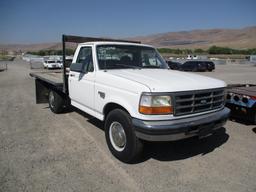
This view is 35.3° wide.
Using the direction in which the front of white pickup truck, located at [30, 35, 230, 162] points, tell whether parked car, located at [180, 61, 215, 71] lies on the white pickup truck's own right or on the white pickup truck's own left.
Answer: on the white pickup truck's own left

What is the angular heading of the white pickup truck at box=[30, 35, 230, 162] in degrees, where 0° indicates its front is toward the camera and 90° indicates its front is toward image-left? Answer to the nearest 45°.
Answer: approximately 315°

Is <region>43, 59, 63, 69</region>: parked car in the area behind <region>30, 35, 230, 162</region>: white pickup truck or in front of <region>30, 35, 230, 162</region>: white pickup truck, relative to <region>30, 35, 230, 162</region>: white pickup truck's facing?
behind
